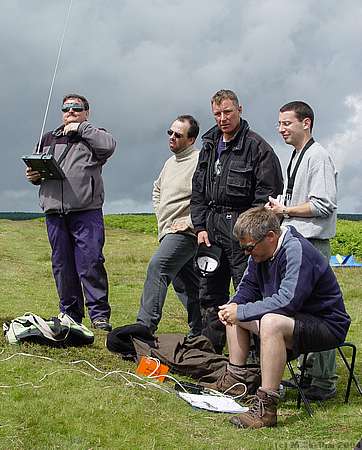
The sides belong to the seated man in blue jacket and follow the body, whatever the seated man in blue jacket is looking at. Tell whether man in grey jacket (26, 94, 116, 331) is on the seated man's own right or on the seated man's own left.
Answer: on the seated man's own right

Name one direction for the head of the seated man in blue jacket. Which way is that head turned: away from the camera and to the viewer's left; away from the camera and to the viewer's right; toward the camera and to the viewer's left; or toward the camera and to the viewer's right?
toward the camera and to the viewer's left

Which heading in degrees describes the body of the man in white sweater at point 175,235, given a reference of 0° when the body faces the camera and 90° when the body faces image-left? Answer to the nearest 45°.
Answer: approximately 45°

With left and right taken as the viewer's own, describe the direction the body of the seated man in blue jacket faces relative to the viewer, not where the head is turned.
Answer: facing the viewer and to the left of the viewer

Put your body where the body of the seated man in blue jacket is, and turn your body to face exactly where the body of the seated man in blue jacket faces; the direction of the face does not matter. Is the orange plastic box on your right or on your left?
on your right

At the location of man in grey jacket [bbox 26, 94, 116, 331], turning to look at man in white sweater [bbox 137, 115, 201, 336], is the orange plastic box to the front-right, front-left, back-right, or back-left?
front-right

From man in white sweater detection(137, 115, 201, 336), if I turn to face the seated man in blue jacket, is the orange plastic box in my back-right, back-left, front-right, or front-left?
front-right

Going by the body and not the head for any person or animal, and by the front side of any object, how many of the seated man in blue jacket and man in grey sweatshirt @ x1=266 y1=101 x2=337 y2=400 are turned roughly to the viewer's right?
0
